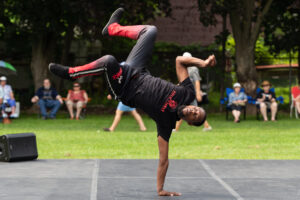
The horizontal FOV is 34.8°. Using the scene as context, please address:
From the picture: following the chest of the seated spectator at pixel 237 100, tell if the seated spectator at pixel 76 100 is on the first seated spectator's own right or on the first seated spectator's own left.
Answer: on the first seated spectator's own right

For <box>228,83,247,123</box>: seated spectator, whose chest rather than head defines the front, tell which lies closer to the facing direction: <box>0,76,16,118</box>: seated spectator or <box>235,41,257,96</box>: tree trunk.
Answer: the seated spectator

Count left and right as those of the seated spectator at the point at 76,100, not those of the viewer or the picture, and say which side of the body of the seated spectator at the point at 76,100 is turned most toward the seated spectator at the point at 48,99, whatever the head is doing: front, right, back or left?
right

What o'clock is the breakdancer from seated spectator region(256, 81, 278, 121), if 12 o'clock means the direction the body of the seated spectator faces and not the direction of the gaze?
The breakdancer is roughly at 12 o'clock from the seated spectator.

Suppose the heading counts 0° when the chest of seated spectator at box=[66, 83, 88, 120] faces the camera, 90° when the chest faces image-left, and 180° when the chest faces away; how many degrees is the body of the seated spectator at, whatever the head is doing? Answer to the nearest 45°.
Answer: approximately 0°

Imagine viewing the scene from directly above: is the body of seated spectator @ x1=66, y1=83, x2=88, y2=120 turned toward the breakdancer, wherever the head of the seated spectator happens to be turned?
yes

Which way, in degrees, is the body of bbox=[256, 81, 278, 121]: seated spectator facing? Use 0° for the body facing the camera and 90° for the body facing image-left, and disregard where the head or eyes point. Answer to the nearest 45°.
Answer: approximately 0°
